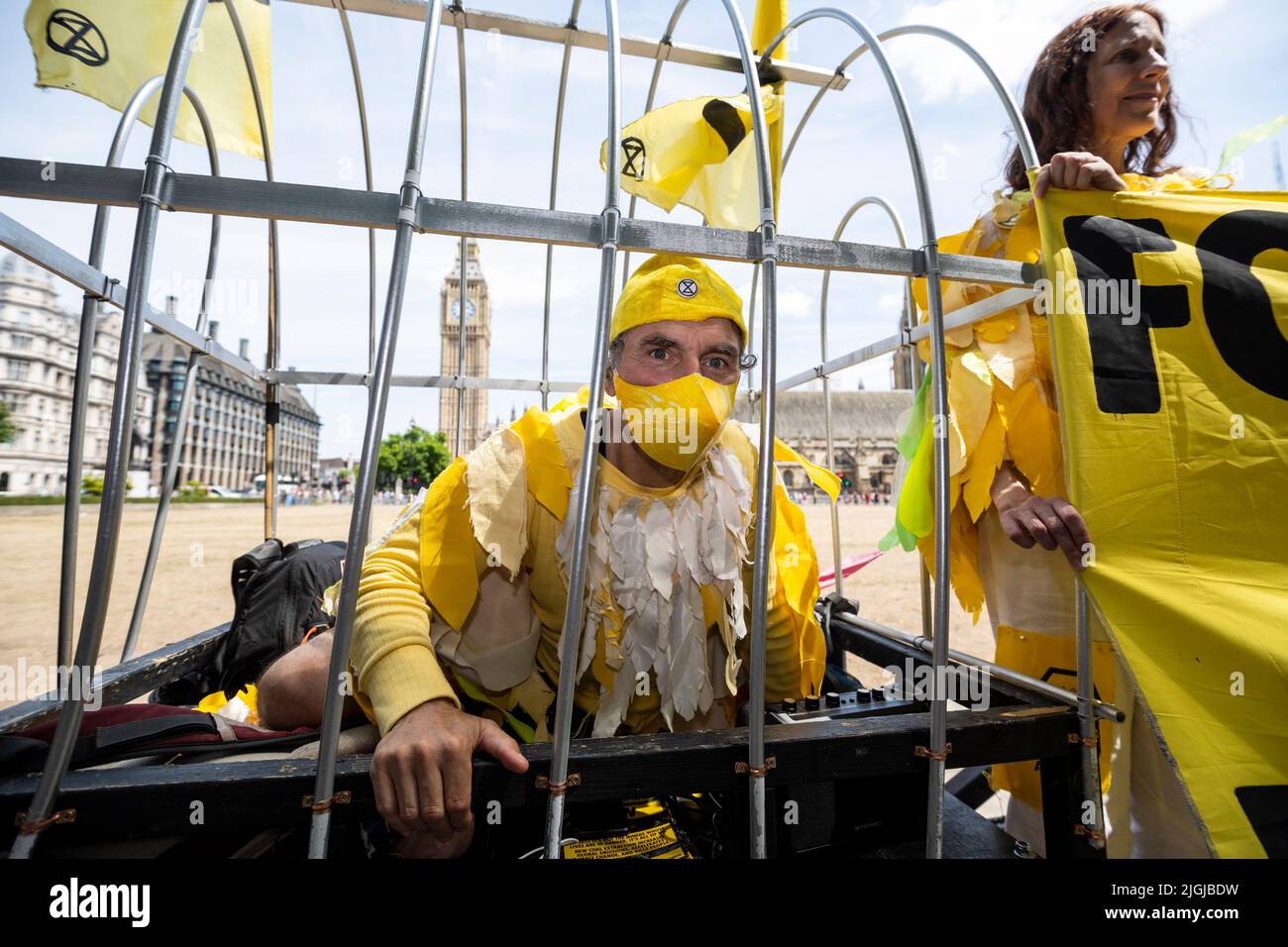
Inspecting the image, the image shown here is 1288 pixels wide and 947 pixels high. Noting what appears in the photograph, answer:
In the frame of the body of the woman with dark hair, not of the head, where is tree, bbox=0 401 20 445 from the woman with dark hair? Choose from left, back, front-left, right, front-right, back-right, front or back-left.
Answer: back-right

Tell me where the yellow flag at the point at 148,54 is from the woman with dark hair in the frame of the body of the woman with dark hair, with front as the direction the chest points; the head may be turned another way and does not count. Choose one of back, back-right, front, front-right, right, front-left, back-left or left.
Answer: right

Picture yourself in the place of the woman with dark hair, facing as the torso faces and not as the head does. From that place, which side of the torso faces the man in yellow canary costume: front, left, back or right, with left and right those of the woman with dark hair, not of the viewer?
right

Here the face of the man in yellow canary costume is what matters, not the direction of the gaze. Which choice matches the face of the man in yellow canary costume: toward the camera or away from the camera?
toward the camera

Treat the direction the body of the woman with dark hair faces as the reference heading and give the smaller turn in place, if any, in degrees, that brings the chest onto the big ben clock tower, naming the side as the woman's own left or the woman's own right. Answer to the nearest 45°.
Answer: approximately 180°

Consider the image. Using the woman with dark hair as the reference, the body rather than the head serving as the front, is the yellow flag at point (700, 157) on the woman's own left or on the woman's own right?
on the woman's own right

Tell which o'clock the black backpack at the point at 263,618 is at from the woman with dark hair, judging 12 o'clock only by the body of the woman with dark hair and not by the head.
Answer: The black backpack is roughly at 4 o'clock from the woman with dark hair.

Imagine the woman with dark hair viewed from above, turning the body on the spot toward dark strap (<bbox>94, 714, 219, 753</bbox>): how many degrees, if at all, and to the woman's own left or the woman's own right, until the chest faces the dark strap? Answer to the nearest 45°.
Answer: approximately 90° to the woman's own right

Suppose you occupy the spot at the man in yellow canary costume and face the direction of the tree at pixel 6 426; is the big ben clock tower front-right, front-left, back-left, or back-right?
front-right
